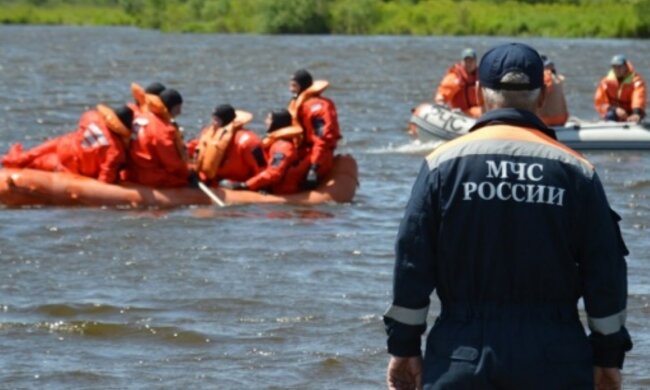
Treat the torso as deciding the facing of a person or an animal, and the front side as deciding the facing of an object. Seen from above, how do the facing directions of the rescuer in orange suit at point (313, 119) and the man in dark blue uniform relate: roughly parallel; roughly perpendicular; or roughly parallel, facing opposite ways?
roughly perpendicular

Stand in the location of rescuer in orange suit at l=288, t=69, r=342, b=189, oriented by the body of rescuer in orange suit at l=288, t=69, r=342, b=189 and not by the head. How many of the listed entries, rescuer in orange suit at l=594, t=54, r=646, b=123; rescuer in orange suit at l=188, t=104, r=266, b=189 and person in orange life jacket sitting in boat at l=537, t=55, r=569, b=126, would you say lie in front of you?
1

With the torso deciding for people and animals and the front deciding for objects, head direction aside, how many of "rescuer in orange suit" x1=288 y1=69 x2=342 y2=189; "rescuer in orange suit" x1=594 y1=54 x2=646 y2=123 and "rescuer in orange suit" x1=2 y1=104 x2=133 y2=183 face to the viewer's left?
1

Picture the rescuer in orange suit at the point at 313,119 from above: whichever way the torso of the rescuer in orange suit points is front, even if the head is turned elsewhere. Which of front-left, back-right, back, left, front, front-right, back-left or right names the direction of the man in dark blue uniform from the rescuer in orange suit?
left

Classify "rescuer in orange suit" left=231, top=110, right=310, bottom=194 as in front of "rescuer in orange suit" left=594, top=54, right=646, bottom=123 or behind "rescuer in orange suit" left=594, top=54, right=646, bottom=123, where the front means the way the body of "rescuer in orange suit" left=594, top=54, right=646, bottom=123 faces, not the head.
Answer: in front

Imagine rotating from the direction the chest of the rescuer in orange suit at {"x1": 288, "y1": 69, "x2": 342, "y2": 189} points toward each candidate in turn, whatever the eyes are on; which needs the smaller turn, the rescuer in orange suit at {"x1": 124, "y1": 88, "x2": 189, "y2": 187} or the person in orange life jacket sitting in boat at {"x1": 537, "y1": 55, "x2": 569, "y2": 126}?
the rescuer in orange suit

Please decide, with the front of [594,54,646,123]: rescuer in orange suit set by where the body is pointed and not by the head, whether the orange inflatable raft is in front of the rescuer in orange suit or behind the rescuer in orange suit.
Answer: in front

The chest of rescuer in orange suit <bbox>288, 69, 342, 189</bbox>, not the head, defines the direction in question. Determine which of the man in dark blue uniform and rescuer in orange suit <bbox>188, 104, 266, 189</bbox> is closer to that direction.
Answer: the rescuer in orange suit

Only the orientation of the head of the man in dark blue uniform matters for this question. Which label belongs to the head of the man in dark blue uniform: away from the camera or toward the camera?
away from the camera

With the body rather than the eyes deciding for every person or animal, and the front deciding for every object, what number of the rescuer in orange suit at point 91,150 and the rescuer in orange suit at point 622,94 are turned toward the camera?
1

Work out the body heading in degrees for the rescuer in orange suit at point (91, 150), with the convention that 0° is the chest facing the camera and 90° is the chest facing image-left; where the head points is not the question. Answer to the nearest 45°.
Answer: approximately 270°

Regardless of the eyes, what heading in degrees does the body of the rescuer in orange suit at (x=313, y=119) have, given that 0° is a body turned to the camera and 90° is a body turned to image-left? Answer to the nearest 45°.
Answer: approximately 90°

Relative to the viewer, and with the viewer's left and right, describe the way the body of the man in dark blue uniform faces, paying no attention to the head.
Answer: facing away from the viewer
